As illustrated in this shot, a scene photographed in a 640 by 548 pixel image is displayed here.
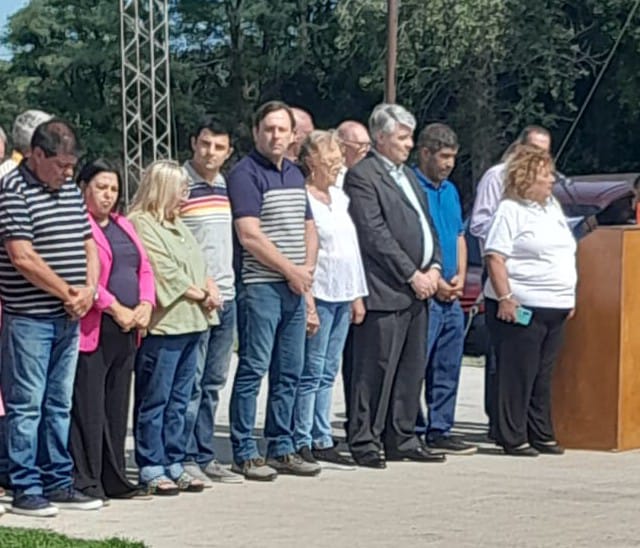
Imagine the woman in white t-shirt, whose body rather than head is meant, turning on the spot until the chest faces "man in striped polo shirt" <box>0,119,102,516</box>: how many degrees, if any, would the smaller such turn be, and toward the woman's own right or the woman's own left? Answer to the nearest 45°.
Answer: approximately 90° to the woman's own right

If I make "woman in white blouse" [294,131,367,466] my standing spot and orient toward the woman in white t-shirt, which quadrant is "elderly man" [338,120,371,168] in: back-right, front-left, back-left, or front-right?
front-left

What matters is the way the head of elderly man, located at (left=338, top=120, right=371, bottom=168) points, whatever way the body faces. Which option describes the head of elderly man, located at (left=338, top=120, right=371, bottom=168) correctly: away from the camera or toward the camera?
toward the camera

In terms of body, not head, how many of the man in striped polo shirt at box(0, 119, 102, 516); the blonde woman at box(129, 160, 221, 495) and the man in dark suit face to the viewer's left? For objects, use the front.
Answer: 0

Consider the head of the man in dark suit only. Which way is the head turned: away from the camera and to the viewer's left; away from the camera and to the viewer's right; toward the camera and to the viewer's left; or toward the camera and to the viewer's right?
toward the camera and to the viewer's right

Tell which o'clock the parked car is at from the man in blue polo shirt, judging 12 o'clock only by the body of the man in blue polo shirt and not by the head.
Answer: The parked car is roughly at 8 o'clock from the man in blue polo shirt.

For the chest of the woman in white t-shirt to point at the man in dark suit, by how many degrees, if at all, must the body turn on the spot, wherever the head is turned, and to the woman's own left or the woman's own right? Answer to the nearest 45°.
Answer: approximately 90° to the woman's own right

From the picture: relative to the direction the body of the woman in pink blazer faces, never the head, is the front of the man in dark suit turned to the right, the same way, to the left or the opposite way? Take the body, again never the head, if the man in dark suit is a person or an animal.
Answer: the same way

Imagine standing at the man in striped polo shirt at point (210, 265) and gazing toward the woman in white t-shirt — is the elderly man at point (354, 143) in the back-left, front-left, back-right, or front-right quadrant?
front-left

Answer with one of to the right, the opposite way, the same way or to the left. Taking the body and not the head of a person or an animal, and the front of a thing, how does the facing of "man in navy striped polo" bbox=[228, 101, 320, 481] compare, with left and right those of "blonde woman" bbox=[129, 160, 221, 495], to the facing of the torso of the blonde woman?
the same way

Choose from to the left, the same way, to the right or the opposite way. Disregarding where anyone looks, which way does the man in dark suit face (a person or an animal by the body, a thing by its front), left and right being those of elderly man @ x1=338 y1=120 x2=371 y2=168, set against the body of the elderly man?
the same way

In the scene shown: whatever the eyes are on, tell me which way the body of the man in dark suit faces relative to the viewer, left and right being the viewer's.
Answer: facing the viewer and to the right of the viewer

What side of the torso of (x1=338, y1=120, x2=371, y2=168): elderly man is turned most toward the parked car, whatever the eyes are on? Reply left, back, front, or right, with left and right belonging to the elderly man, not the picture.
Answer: left
